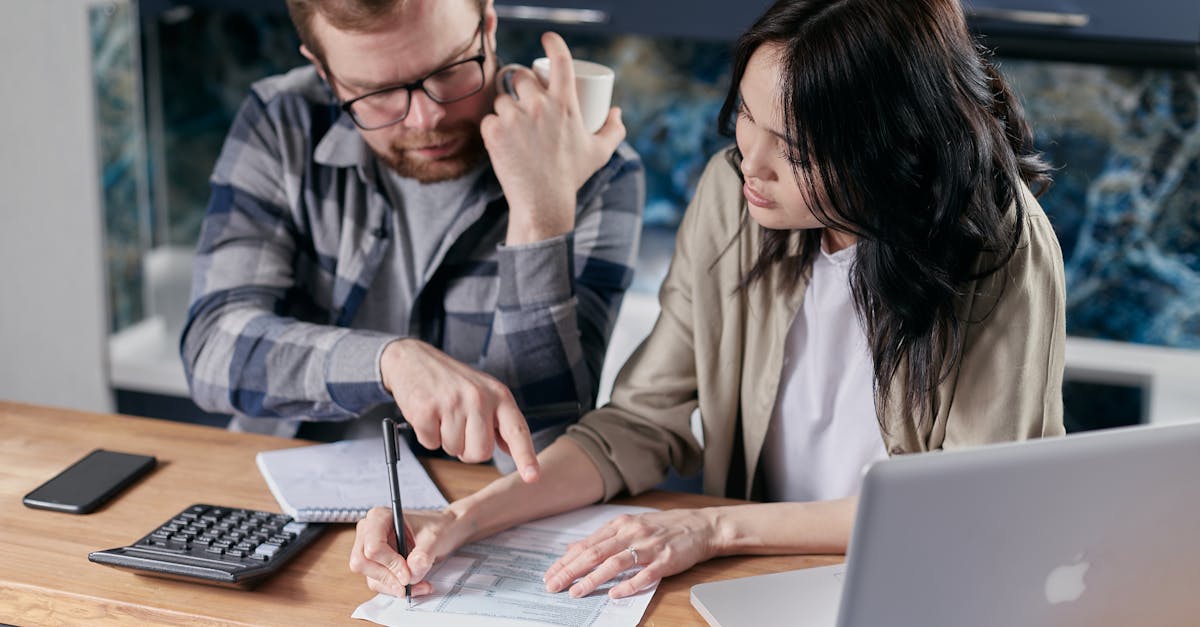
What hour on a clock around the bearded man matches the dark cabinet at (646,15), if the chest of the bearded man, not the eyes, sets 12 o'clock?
The dark cabinet is roughly at 7 o'clock from the bearded man.

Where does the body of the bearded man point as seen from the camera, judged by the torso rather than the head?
toward the camera

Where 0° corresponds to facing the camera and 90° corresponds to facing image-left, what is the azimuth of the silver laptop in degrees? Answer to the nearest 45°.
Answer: approximately 135°

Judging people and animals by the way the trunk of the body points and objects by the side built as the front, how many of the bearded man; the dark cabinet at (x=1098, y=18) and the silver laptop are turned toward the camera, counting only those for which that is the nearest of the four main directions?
2

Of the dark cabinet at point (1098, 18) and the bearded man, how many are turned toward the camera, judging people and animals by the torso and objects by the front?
2

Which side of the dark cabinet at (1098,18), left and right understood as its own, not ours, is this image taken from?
front

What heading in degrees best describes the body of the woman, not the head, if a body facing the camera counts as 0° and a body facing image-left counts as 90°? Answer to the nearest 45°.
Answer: approximately 45°

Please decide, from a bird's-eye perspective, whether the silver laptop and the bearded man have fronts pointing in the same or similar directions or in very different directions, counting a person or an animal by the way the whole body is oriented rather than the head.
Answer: very different directions

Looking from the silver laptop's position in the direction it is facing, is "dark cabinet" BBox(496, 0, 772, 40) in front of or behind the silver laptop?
in front

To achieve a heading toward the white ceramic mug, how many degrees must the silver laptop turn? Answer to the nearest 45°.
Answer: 0° — it already faces it

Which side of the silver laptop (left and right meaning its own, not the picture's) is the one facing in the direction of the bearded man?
front

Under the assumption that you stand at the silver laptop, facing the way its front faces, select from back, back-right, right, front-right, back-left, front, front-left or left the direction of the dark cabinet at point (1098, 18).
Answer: front-right

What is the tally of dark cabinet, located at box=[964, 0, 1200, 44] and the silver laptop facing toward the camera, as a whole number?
1
